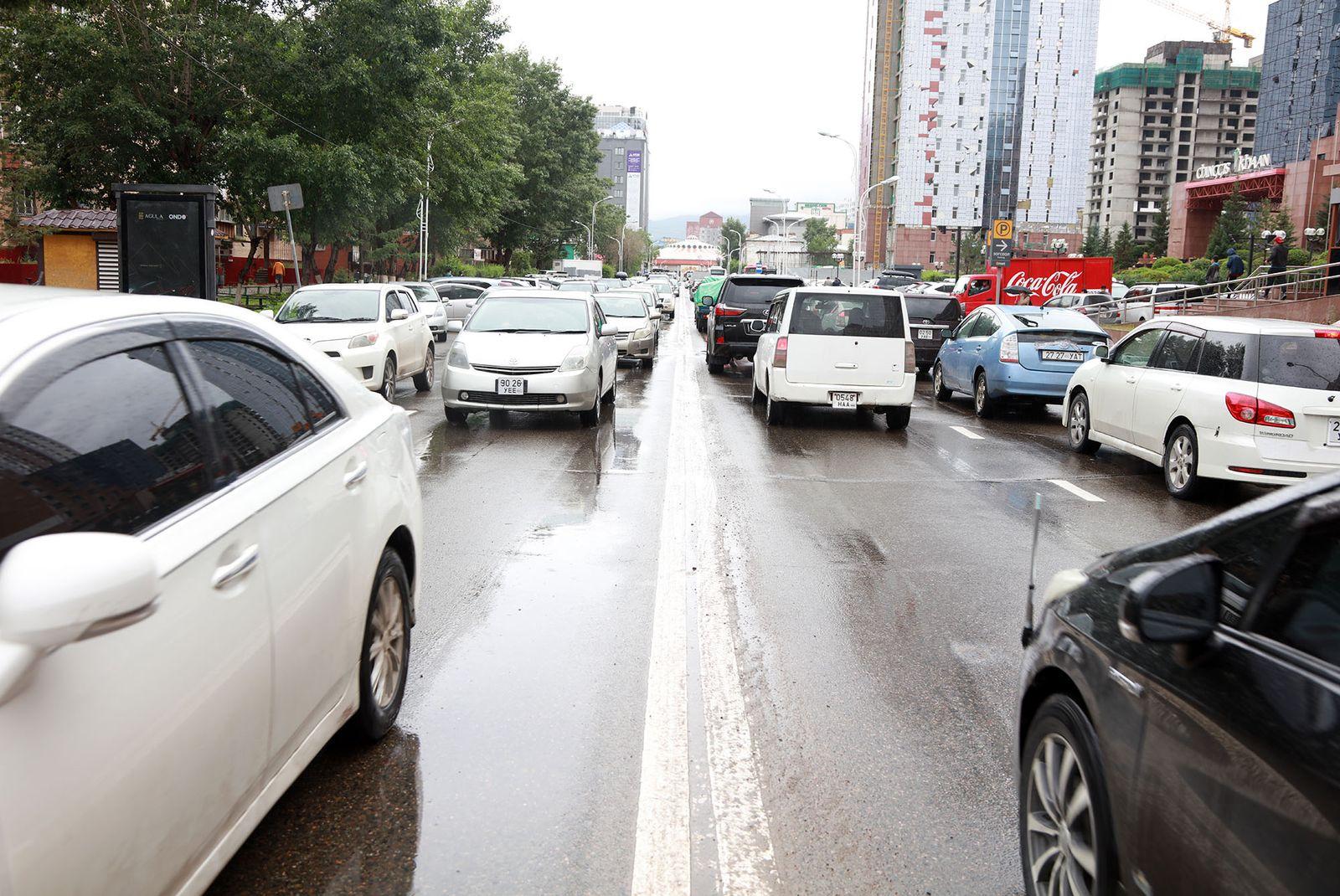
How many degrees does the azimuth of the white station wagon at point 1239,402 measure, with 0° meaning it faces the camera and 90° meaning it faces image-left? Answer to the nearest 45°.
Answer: approximately 135°

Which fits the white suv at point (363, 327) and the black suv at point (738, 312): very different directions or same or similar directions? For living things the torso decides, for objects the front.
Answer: very different directions

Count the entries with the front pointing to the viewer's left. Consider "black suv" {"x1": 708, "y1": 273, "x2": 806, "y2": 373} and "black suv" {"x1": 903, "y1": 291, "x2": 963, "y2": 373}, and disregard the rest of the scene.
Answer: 0

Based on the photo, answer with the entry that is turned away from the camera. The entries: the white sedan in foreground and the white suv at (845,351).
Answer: the white suv

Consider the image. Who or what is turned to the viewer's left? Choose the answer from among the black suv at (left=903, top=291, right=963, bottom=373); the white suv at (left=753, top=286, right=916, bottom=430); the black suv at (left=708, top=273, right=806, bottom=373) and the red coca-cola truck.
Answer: the red coca-cola truck

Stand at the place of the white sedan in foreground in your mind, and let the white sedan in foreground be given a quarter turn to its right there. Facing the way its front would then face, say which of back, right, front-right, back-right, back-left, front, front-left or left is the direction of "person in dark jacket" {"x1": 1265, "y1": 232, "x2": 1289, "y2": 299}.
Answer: right

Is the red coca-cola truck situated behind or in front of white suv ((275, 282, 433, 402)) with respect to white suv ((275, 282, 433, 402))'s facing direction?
behind

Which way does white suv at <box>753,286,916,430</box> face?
away from the camera

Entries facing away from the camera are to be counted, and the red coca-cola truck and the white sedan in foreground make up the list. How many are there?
0

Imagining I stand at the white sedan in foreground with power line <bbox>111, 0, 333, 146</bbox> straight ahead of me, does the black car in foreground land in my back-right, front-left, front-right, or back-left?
back-right

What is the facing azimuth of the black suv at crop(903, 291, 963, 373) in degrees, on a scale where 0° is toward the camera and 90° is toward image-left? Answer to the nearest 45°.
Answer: approximately 180°

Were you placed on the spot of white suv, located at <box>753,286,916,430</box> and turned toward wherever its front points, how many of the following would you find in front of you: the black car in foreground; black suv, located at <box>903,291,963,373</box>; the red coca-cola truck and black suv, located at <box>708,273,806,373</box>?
3

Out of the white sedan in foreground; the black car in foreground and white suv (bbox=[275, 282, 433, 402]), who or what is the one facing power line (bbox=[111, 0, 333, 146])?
the black car in foreground

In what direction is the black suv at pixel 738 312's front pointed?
away from the camera
